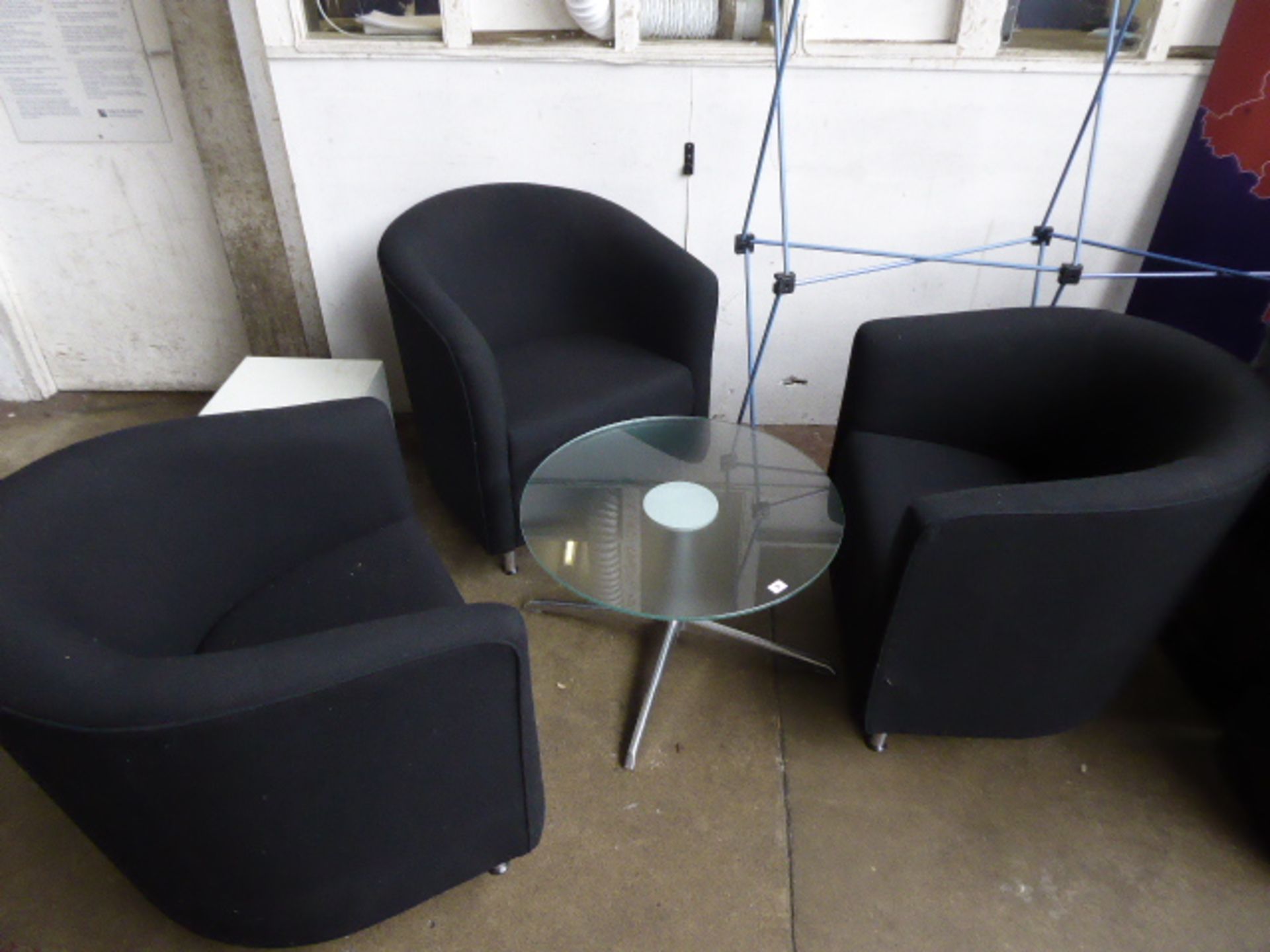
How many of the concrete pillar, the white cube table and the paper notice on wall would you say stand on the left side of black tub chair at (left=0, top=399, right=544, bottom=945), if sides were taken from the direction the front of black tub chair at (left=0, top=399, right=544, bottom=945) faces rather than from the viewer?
3

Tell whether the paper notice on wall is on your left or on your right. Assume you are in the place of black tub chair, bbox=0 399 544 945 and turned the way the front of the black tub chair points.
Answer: on your left

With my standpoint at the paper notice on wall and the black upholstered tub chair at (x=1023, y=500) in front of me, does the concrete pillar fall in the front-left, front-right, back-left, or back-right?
front-left

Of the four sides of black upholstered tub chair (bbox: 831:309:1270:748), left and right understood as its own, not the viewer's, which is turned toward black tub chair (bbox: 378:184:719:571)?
front

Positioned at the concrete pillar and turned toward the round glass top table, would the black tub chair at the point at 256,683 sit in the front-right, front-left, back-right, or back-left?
front-right

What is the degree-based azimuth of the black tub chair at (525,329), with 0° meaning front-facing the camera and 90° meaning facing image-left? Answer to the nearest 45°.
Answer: approximately 315°

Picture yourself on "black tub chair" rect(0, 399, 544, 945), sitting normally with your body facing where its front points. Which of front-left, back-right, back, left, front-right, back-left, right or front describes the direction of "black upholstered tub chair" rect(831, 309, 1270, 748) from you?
front

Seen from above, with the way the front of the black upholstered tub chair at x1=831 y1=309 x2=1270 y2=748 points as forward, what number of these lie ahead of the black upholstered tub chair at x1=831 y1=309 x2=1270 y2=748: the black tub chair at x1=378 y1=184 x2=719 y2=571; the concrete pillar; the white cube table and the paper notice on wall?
4

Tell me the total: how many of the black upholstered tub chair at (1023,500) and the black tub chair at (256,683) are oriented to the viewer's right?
1

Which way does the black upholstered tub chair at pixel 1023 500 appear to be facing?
to the viewer's left

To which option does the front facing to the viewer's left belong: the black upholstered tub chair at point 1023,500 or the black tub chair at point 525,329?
the black upholstered tub chair

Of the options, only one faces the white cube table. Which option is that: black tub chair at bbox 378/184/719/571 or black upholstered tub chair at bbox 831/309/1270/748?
the black upholstered tub chair

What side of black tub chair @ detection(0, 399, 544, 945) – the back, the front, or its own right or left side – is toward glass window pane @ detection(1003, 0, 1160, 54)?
front

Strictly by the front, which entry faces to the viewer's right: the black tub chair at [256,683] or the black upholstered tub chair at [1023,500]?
the black tub chair at [256,683]

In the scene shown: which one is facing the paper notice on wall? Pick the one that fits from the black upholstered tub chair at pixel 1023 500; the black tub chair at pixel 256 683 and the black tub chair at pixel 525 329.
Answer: the black upholstered tub chair

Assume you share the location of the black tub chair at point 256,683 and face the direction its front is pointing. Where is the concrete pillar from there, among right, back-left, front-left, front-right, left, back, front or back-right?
left

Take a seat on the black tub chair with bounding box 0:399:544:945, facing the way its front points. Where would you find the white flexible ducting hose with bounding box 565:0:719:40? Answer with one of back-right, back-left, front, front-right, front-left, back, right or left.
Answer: front-left

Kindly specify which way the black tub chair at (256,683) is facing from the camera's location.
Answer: facing to the right of the viewer

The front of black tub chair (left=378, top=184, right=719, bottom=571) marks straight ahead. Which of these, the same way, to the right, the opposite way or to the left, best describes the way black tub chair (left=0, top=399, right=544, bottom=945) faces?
to the left
